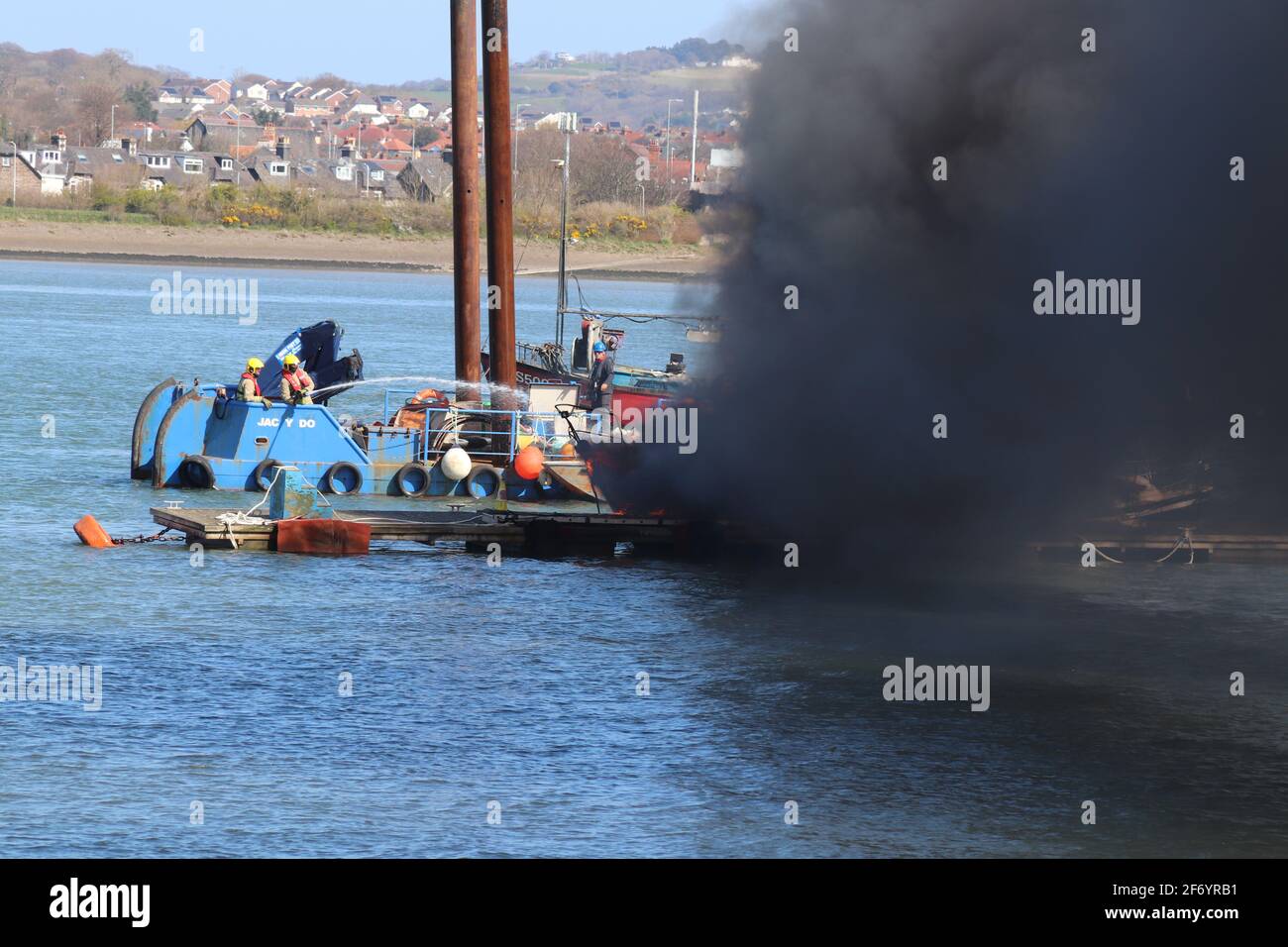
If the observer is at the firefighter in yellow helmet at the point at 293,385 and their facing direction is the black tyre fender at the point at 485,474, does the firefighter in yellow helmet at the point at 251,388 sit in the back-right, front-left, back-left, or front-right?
back-right

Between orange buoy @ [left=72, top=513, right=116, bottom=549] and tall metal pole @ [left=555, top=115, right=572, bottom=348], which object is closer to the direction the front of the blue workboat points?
the orange buoy

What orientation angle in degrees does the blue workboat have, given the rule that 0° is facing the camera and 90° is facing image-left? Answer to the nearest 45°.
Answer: approximately 90°

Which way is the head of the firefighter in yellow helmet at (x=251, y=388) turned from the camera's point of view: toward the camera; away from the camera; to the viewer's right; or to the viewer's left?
to the viewer's right

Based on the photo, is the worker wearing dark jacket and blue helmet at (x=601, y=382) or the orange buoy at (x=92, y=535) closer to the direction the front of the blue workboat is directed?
the orange buoy
